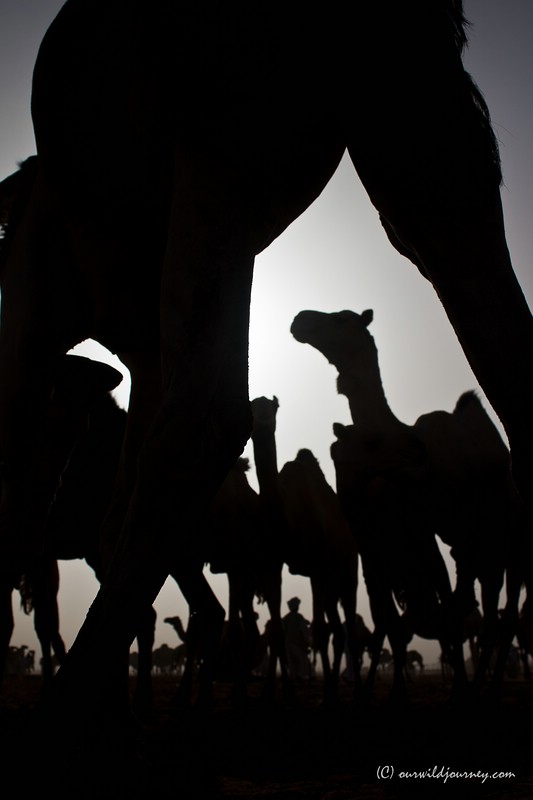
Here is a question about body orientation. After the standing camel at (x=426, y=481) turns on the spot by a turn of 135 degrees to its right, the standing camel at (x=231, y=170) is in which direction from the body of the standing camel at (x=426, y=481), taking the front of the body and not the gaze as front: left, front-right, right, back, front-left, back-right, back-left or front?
back

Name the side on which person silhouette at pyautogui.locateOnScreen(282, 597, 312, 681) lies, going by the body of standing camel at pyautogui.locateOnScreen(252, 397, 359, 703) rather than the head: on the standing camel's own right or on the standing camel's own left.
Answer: on the standing camel's own right

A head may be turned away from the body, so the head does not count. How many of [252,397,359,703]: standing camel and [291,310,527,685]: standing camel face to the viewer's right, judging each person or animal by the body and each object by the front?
0

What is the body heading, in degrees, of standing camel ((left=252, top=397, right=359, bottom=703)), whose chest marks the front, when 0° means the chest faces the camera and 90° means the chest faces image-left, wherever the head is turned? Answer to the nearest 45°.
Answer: approximately 45°

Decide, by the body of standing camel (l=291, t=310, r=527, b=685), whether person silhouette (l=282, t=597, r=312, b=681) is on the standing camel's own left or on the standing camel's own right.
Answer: on the standing camel's own right

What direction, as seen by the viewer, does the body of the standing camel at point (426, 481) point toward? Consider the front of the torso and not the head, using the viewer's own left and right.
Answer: facing the viewer and to the left of the viewer

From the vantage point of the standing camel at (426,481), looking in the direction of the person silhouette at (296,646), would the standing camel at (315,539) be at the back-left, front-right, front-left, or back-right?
front-left
